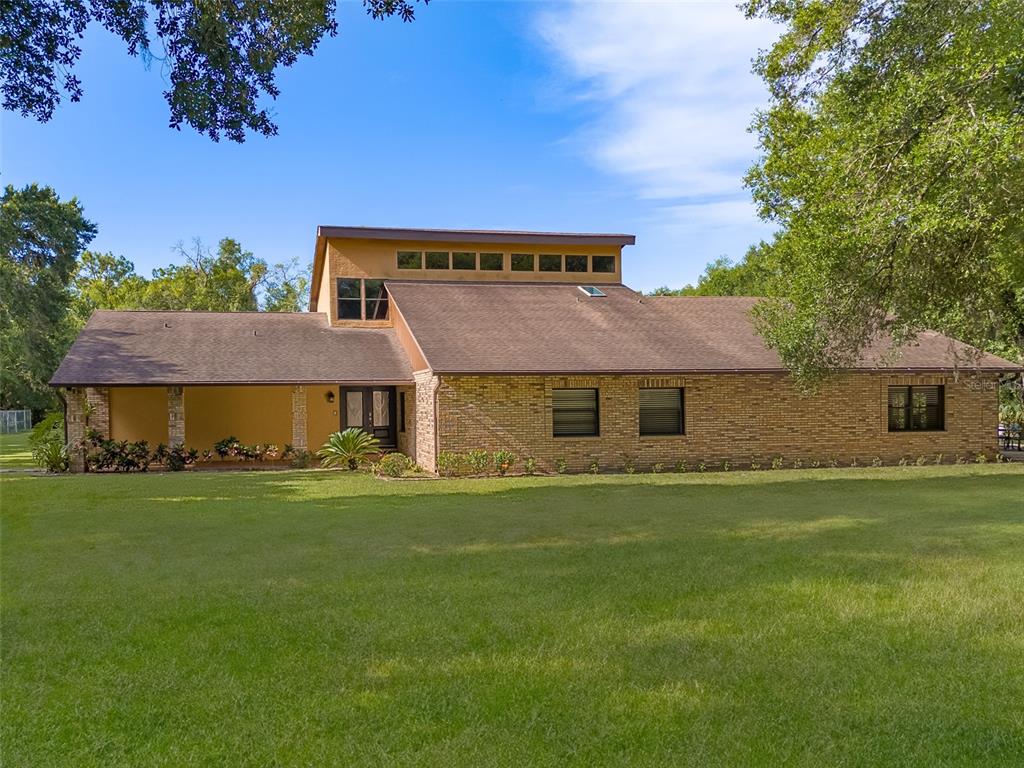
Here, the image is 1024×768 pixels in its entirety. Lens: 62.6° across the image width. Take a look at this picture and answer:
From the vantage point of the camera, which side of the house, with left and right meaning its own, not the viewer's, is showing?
front

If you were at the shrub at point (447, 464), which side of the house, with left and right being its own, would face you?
front

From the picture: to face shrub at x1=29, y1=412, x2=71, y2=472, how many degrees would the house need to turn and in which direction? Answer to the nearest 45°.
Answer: approximately 90° to its right

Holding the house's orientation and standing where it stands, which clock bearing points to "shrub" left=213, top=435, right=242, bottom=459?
The shrub is roughly at 3 o'clock from the house.

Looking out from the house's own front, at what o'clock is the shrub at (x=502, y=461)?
The shrub is roughly at 12 o'clock from the house.

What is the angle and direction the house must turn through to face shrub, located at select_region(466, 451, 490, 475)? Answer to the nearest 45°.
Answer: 0° — it already faces it

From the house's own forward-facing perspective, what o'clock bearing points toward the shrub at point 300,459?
The shrub is roughly at 3 o'clock from the house.
